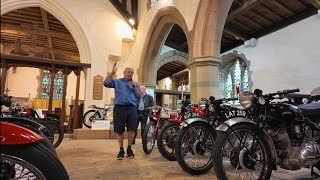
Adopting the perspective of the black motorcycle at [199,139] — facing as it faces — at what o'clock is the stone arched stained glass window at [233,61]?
The stone arched stained glass window is roughly at 5 o'clock from the black motorcycle.

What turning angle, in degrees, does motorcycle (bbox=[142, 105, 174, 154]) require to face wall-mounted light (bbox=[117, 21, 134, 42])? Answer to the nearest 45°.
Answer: approximately 135° to its right

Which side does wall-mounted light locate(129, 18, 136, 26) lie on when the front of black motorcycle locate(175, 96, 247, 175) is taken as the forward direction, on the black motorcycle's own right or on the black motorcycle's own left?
on the black motorcycle's own right

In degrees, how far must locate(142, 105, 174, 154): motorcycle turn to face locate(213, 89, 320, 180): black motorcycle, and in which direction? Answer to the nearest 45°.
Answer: approximately 90° to its left

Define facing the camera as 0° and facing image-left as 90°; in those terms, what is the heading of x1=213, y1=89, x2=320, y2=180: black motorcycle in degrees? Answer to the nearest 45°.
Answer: approximately 45°

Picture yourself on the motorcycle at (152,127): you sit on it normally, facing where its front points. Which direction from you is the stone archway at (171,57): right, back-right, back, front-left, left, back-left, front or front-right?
back-right

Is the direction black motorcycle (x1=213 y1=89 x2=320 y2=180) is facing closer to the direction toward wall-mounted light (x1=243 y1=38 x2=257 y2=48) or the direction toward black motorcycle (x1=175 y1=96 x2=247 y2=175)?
the black motorcycle

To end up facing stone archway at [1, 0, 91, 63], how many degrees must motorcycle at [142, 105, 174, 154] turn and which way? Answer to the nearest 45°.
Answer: approximately 90° to its right

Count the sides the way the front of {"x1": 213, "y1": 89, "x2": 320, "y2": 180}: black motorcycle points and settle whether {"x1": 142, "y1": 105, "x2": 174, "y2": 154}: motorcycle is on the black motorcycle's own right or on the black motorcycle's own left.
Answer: on the black motorcycle's own right

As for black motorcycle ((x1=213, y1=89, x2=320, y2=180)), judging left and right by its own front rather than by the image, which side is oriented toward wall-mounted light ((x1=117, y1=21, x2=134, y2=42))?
right

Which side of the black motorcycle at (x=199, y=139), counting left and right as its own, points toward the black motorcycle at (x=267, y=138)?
left

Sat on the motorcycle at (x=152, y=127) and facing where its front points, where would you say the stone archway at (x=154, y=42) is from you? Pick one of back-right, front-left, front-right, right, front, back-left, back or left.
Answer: back-right

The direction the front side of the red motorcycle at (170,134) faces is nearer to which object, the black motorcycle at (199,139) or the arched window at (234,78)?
the black motorcycle

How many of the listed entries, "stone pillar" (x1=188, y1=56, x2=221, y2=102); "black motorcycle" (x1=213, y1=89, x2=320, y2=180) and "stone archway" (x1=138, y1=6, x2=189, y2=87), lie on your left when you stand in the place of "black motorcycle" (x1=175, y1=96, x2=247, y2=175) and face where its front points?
1
